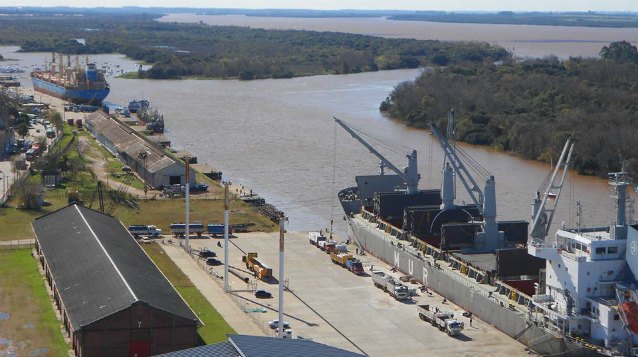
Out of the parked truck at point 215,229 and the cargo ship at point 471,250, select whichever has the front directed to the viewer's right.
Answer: the parked truck

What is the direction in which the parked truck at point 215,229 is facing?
to the viewer's right

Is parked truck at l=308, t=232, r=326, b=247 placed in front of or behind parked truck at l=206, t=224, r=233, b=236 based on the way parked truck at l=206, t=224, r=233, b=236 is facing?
in front

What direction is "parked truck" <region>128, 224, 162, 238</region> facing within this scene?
to the viewer's right

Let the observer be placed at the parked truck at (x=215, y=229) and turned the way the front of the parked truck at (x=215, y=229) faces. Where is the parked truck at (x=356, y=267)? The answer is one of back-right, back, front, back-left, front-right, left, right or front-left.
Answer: front-right

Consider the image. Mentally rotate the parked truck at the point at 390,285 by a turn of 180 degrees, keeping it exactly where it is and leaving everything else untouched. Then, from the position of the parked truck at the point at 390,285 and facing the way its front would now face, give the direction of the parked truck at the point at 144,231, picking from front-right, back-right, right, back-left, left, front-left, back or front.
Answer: front

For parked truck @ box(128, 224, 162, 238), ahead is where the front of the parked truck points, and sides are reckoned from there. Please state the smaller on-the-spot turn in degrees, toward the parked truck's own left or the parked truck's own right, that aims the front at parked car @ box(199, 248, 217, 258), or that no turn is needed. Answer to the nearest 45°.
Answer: approximately 45° to the parked truck's own right

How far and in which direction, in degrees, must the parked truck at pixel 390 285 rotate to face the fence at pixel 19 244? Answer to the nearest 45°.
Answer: approximately 135° to its right
